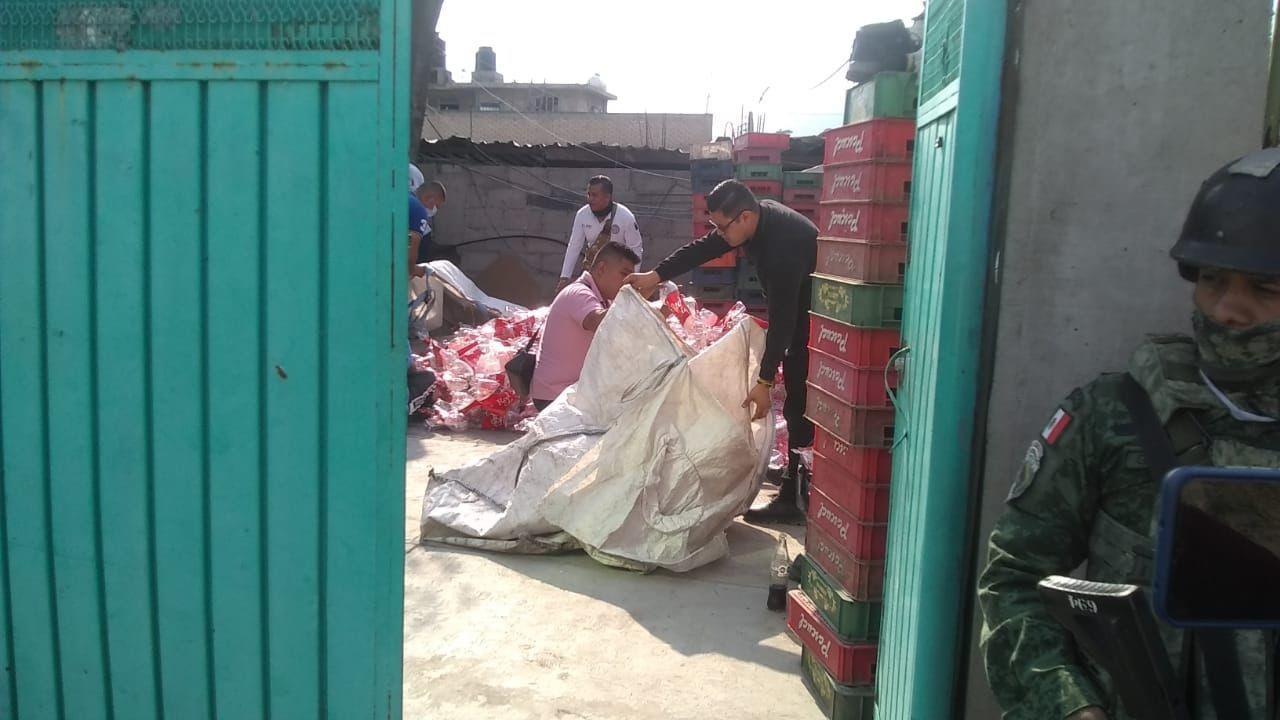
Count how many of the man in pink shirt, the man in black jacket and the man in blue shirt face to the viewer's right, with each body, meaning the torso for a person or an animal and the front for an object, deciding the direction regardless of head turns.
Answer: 2

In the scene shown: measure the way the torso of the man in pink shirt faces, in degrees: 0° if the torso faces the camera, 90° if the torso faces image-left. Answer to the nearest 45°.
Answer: approximately 270°

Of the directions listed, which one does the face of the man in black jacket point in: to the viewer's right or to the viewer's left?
to the viewer's left

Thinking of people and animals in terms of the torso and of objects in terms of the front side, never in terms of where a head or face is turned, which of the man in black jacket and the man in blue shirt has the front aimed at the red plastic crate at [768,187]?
the man in blue shirt

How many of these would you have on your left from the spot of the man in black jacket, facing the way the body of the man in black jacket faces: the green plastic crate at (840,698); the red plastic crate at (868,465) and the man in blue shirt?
2

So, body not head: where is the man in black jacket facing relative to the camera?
to the viewer's left

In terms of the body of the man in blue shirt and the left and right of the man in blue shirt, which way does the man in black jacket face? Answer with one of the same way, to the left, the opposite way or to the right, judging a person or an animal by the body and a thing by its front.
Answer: the opposite way

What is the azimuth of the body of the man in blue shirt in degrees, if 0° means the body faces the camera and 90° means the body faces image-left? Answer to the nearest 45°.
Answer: approximately 270°

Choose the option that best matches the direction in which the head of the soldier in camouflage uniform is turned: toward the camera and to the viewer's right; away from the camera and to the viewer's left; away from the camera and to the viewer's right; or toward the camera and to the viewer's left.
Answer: toward the camera and to the viewer's left

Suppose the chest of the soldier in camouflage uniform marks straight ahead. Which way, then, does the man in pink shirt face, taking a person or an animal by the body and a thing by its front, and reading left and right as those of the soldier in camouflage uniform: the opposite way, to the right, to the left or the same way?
to the left
